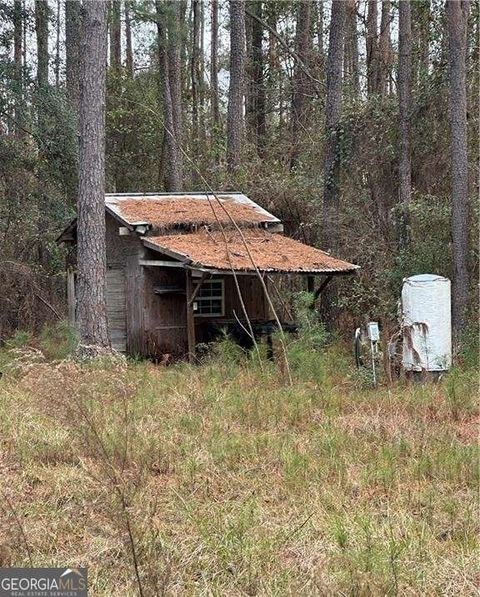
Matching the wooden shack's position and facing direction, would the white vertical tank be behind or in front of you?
in front

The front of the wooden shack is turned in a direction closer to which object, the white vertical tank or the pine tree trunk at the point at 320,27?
the white vertical tank

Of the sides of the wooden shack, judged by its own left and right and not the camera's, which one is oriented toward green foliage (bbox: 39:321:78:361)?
right

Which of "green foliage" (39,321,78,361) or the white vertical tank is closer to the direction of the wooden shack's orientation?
the white vertical tank

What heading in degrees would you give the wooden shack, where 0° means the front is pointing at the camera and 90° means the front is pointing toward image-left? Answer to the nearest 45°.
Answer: approximately 315°

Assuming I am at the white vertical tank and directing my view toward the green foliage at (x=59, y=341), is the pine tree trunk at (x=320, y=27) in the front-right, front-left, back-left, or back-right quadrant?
front-right

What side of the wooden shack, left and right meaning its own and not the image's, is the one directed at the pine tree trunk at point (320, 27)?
left
